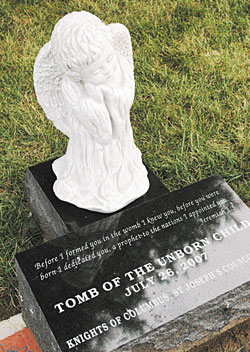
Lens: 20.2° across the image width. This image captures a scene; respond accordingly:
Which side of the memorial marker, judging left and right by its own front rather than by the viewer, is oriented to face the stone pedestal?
back

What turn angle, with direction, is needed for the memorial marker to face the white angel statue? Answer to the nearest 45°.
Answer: approximately 180°

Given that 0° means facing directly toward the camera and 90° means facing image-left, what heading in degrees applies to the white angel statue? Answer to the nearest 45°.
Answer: approximately 315°
